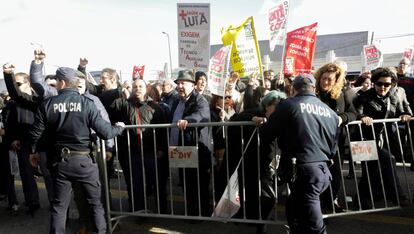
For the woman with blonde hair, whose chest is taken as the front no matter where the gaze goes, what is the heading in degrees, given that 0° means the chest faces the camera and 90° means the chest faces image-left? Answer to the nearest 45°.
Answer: approximately 45°

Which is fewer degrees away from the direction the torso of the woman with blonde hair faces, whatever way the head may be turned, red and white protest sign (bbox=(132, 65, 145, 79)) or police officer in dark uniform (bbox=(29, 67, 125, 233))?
the police officer in dark uniform

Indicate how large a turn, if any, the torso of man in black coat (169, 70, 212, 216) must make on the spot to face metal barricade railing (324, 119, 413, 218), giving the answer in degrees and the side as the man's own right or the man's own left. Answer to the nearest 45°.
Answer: approximately 135° to the man's own left

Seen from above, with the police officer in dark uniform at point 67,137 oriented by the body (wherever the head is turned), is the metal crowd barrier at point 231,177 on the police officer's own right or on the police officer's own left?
on the police officer's own right

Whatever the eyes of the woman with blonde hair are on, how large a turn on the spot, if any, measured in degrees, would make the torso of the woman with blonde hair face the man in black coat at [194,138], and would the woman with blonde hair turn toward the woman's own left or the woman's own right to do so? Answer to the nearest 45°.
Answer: approximately 45° to the woman's own right

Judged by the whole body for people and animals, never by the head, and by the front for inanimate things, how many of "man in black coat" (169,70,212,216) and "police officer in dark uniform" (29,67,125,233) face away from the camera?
1

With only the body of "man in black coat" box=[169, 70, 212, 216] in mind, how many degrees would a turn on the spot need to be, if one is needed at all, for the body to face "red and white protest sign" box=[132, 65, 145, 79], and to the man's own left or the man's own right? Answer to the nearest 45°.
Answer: approximately 135° to the man's own right

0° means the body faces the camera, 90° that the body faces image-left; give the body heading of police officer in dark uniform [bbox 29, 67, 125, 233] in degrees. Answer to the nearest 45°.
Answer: approximately 180°
